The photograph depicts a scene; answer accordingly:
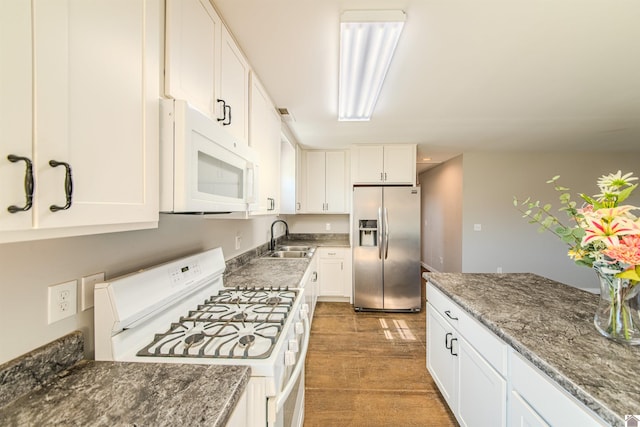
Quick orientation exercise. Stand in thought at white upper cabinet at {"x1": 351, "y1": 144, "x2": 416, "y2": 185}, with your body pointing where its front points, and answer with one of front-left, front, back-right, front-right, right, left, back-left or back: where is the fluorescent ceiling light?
front

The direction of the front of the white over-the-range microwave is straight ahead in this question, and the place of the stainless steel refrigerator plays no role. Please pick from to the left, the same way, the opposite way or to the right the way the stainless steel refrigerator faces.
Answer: to the right

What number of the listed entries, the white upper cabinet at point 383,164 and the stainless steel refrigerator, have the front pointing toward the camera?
2

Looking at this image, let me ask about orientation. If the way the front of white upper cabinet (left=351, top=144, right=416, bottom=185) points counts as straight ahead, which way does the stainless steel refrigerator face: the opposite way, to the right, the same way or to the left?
the same way

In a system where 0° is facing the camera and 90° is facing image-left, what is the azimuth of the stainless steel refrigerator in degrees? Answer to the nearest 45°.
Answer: approximately 0°

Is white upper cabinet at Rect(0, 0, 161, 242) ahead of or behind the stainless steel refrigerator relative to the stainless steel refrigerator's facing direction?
ahead

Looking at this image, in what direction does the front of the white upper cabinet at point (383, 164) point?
toward the camera

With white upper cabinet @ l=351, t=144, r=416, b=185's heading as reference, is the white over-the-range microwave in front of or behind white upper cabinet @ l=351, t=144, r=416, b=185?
in front

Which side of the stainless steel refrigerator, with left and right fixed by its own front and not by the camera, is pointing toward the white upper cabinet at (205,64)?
front

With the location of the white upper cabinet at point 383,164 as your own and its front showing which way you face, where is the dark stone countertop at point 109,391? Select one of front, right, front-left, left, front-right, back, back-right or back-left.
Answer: front

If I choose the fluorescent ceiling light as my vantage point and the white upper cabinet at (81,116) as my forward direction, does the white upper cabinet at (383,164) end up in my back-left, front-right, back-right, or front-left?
back-right

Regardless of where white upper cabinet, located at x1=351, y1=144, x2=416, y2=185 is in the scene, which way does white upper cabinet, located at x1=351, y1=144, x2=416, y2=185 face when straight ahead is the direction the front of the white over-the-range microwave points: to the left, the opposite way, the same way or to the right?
to the right

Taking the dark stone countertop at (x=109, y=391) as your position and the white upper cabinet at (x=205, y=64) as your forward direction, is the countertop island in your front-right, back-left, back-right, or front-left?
front-right

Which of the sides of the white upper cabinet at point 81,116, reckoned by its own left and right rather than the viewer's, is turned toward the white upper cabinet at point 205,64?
left
